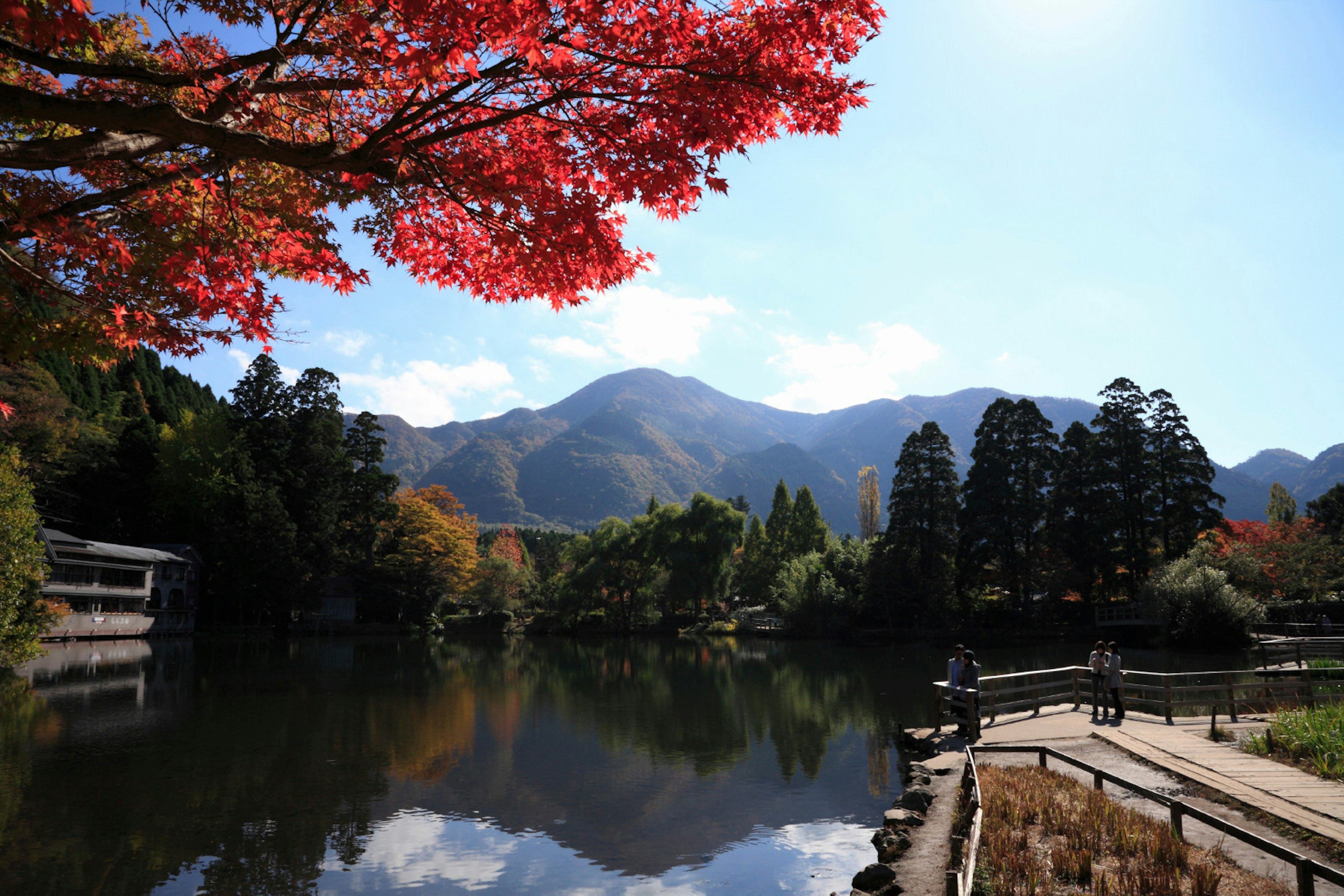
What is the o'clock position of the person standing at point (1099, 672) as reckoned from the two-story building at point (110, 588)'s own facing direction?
The person standing is roughly at 1 o'clock from the two-story building.

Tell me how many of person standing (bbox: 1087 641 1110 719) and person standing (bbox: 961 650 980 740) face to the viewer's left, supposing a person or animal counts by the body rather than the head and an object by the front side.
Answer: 1

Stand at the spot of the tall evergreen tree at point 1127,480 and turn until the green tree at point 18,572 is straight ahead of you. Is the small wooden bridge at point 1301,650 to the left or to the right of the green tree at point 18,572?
left

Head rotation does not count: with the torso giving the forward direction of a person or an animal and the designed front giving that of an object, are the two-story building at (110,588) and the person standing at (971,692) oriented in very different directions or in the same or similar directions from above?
very different directions

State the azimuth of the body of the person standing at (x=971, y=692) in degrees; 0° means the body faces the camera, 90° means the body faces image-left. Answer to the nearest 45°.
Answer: approximately 90°

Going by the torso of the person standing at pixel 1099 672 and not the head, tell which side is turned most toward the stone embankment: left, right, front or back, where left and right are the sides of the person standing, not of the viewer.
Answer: front

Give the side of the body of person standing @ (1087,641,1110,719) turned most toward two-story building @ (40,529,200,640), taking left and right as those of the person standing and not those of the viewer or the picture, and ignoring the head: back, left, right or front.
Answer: right

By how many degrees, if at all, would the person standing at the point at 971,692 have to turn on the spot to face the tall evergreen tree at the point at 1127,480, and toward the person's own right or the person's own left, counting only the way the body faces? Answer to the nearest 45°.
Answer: approximately 90° to the person's own right

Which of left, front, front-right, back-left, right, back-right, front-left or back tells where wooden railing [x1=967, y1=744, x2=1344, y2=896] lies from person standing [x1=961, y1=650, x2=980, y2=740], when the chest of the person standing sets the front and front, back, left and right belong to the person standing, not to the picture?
left

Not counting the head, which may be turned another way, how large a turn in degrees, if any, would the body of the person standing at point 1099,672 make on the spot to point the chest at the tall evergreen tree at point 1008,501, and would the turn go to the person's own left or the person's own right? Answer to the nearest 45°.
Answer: approximately 180°

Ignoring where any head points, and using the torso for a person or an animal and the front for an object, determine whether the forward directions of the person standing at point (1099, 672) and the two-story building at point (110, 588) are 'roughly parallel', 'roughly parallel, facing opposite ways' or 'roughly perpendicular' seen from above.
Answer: roughly perpendicular

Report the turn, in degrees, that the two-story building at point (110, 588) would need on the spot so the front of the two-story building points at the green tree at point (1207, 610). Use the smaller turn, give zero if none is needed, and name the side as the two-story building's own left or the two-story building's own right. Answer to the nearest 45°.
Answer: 0° — it already faces it
